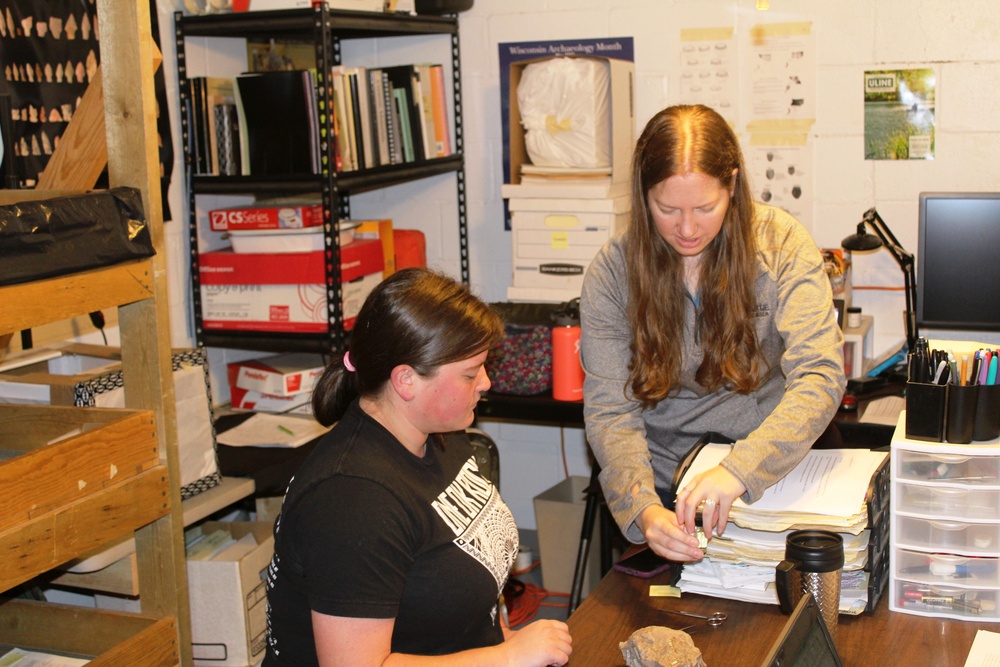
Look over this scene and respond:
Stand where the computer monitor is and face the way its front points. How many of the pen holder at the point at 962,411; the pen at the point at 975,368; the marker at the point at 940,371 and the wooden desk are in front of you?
4

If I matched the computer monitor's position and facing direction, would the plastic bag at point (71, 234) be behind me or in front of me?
in front

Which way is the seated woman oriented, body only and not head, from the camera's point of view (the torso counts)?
to the viewer's right

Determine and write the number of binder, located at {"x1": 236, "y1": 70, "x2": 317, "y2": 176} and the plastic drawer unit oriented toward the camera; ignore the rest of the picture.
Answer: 2

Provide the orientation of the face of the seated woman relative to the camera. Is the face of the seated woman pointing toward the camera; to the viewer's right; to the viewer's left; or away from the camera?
to the viewer's right

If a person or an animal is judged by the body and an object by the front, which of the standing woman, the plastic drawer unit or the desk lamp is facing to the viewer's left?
the desk lamp

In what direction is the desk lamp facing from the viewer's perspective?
to the viewer's left

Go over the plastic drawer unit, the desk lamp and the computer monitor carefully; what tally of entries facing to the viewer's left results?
1

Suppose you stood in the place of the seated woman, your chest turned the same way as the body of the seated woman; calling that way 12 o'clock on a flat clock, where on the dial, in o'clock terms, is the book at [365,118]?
The book is roughly at 9 o'clock from the seated woman.
